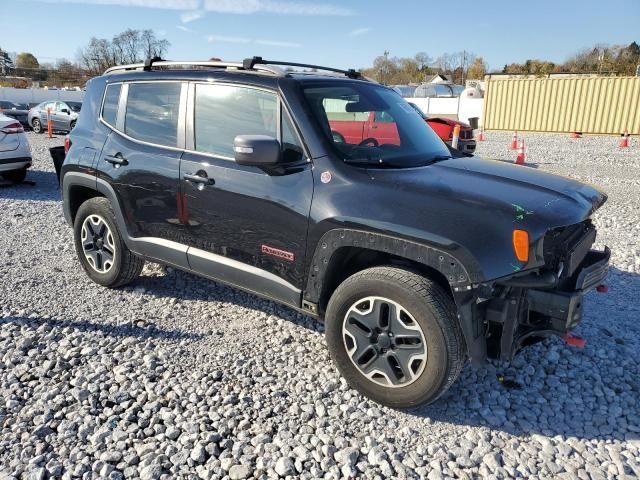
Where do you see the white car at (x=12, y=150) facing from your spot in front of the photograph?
facing away from the viewer and to the left of the viewer

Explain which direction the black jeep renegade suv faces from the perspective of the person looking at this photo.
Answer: facing the viewer and to the right of the viewer

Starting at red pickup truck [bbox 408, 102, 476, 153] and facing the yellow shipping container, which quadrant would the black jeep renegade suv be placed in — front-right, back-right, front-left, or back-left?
back-right

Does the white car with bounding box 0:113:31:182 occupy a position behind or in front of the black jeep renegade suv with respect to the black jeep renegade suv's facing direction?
behind

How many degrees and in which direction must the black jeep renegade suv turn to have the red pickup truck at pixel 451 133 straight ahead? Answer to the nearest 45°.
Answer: approximately 135° to its left

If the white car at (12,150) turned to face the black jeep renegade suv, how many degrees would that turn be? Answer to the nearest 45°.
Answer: approximately 135° to its left

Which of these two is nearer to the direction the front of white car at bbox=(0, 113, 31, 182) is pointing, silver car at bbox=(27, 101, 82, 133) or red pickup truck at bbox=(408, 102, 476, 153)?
the silver car

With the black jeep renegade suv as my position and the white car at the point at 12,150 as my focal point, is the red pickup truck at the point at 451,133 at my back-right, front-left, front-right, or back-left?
front-right

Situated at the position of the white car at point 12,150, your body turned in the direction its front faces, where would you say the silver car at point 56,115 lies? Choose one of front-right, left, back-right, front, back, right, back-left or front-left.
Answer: front-right

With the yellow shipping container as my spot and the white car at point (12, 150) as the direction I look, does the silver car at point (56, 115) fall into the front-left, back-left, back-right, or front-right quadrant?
front-right

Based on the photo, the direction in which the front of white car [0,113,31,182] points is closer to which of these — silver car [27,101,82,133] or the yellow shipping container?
the silver car
